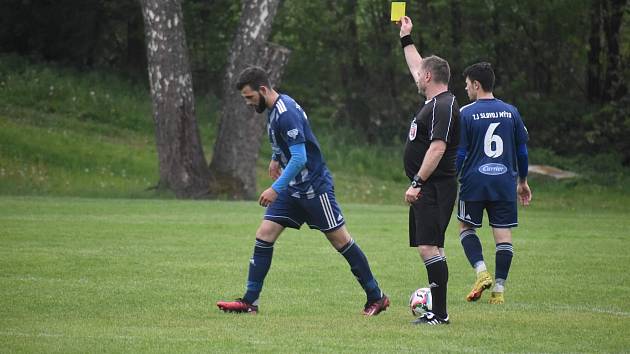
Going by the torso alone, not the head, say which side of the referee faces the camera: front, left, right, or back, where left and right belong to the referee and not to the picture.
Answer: left

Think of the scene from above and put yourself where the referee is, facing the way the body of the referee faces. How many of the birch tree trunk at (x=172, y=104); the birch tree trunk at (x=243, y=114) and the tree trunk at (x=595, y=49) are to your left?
0

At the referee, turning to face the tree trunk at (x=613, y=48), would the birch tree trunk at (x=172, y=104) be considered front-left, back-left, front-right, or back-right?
front-left

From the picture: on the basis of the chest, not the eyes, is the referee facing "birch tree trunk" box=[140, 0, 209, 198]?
no

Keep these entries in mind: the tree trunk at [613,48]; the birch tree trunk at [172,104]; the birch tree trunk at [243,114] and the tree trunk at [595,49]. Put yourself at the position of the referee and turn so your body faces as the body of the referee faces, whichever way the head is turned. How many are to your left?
0

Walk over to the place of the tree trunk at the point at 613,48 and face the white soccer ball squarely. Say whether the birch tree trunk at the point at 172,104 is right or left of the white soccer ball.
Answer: right

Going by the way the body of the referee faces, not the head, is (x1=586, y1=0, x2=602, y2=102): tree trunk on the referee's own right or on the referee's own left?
on the referee's own right

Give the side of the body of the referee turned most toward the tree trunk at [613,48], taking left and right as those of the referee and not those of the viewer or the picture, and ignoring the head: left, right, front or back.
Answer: right

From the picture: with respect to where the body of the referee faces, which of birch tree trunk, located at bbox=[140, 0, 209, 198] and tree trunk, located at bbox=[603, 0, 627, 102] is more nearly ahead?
the birch tree trunk

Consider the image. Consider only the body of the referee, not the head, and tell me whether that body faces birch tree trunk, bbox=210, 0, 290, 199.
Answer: no
